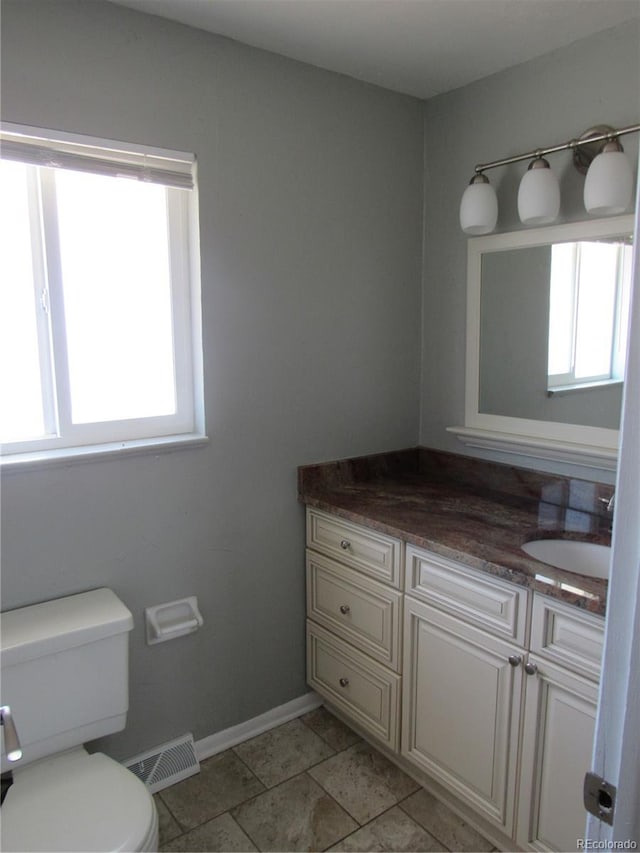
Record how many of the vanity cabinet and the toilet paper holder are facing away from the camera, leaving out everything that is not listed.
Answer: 0

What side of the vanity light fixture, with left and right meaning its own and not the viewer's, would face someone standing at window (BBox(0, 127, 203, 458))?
front

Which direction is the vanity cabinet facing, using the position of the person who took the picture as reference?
facing the viewer and to the left of the viewer

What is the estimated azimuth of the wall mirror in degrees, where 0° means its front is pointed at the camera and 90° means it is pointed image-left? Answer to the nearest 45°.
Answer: approximately 45°

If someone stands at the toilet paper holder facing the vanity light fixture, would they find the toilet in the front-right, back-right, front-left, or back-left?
back-right

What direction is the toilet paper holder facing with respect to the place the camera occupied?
facing the viewer and to the right of the viewer
